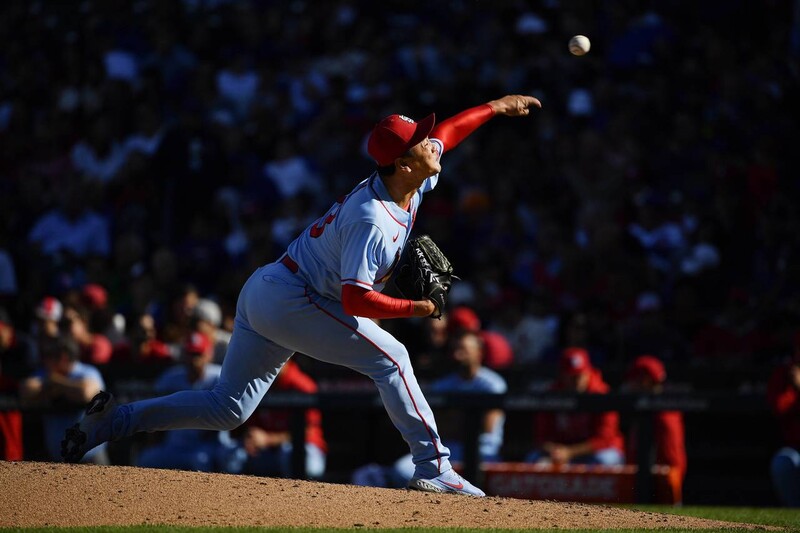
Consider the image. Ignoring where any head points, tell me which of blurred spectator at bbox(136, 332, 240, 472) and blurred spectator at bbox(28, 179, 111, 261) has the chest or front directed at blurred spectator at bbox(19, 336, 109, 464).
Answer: blurred spectator at bbox(28, 179, 111, 261)

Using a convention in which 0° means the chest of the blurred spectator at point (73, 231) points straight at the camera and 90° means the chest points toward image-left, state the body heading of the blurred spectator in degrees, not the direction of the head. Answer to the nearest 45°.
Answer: approximately 0°

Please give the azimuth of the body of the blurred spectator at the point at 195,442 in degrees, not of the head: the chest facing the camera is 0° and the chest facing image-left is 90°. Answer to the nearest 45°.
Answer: approximately 0°

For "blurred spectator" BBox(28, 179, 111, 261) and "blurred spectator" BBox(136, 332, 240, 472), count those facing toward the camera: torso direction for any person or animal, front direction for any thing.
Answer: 2

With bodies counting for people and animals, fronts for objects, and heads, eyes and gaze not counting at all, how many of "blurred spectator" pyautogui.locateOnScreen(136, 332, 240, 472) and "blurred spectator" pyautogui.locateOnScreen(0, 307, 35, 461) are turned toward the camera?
2

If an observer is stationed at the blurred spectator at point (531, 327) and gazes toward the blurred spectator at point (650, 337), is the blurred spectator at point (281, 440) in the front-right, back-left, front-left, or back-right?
back-right

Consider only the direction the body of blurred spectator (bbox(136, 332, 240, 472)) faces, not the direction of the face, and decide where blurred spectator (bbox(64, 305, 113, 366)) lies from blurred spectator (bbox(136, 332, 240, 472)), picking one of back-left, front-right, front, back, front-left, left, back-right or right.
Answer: back-right

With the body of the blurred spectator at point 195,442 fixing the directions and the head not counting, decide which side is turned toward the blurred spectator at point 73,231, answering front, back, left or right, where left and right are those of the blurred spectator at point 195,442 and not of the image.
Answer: back

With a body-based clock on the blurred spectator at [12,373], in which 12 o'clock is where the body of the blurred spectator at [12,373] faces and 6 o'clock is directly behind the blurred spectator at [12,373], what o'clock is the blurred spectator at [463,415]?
the blurred spectator at [463,415] is roughly at 10 o'clock from the blurred spectator at [12,373].
